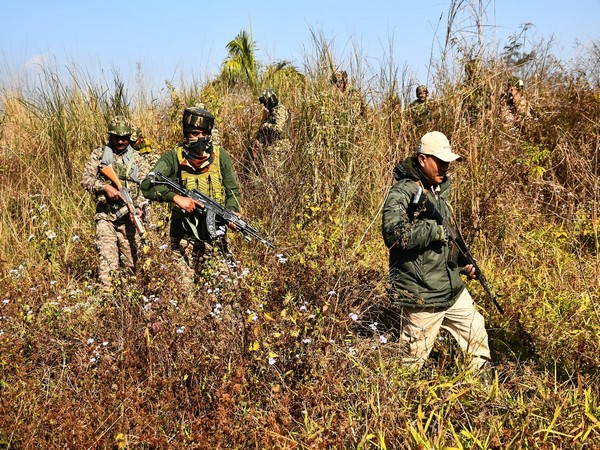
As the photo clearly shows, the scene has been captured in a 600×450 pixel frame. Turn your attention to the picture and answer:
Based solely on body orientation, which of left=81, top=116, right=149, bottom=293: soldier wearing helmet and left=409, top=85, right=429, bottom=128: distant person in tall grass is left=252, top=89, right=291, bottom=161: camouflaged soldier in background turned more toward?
the soldier wearing helmet

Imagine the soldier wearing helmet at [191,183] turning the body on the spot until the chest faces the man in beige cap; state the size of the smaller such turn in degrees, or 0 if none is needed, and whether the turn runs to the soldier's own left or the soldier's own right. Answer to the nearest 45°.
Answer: approximately 45° to the soldier's own left

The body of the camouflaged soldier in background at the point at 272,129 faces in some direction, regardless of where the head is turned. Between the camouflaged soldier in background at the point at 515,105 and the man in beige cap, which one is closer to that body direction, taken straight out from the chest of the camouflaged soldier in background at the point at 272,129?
the man in beige cap

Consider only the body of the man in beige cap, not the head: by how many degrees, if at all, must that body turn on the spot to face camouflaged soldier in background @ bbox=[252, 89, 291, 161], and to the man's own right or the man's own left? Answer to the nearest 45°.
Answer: approximately 180°

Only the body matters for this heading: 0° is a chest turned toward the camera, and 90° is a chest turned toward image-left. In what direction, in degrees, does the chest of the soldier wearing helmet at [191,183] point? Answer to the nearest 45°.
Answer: approximately 0°

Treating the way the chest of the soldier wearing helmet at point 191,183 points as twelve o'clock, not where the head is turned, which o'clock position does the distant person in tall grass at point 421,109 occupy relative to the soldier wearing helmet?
The distant person in tall grass is roughly at 8 o'clock from the soldier wearing helmet.

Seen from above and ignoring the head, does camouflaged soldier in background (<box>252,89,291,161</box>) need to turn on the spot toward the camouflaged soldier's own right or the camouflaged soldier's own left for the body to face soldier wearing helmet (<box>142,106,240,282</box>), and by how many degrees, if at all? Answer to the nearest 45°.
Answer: approximately 45° to the camouflaged soldier's own left
